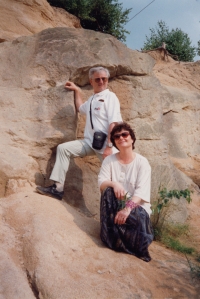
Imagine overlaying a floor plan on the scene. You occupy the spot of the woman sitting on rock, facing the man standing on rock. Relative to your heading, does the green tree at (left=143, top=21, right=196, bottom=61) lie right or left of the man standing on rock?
right

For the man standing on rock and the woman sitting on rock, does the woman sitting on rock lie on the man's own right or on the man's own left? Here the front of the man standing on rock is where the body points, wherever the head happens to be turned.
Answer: on the man's own left

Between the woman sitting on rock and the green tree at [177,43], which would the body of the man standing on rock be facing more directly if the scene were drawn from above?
the woman sitting on rock

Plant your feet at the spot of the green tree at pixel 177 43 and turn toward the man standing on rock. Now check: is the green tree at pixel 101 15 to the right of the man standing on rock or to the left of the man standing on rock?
right

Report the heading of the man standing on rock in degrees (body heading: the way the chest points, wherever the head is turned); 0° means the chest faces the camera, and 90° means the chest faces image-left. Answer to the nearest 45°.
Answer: approximately 45°

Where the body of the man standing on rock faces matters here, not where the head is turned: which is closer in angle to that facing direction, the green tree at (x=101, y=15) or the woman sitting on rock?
the woman sitting on rock

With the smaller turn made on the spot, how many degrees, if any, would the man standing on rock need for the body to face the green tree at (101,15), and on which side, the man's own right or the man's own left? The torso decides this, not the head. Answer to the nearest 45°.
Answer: approximately 135° to the man's own right

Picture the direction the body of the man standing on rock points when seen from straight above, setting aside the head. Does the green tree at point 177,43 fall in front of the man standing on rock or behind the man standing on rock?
behind
